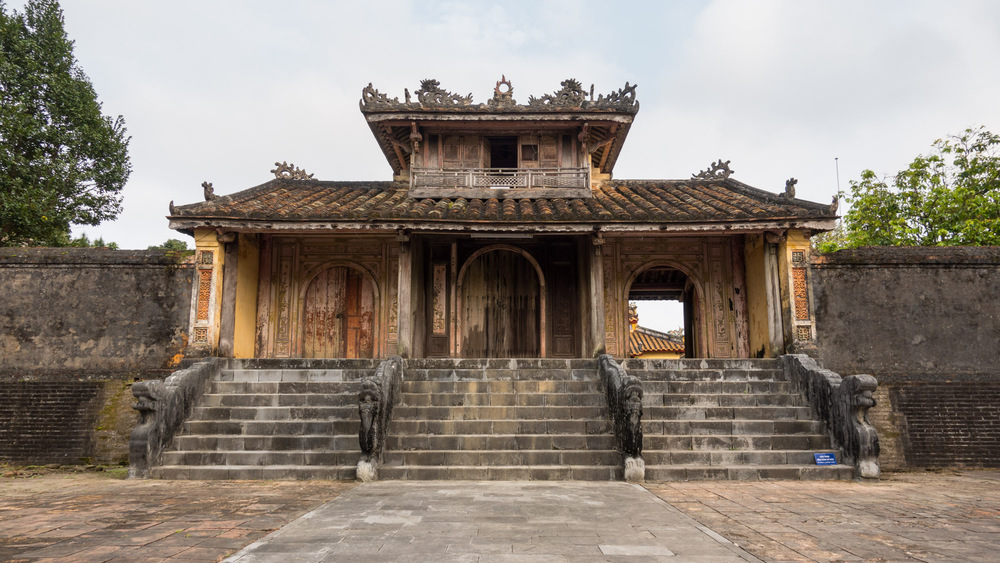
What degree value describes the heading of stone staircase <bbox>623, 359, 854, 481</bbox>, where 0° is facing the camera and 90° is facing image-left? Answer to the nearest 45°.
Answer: approximately 0°

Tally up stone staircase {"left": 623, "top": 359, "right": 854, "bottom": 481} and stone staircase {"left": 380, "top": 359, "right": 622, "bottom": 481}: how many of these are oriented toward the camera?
2

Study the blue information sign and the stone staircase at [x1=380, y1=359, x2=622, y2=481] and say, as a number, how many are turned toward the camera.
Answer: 2

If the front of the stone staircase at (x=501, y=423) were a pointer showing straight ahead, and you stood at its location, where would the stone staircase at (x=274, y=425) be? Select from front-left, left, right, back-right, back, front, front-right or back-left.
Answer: right

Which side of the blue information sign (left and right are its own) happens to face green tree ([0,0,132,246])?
right

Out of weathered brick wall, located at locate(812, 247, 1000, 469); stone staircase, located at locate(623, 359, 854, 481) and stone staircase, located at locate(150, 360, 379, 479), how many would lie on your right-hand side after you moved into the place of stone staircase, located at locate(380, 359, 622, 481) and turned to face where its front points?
1

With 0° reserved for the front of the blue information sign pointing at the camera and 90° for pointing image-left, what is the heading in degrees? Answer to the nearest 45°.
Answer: approximately 0°

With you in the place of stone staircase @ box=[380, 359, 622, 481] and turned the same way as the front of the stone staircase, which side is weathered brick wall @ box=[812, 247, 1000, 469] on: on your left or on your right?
on your left

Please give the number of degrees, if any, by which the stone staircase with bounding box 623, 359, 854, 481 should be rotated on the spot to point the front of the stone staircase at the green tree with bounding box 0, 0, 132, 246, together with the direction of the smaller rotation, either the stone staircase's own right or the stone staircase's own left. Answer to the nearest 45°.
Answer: approximately 90° to the stone staircase's own right

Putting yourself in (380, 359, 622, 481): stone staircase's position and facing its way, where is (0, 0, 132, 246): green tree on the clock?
The green tree is roughly at 4 o'clock from the stone staircase.
